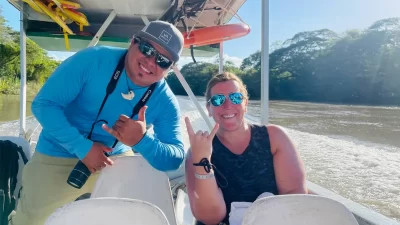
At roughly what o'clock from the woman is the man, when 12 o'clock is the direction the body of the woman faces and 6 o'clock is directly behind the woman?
The man is roughly at 3 o'clock from the woman.

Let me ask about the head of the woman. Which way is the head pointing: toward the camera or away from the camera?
toward the camera

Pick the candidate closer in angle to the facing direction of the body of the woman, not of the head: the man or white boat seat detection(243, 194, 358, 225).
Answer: the white boat seat

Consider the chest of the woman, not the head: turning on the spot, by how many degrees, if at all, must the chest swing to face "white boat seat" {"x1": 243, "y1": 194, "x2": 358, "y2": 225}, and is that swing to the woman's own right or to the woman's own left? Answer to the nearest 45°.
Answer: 0° — they already face it

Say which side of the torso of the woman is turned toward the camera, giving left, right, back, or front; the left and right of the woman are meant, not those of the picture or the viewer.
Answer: front
